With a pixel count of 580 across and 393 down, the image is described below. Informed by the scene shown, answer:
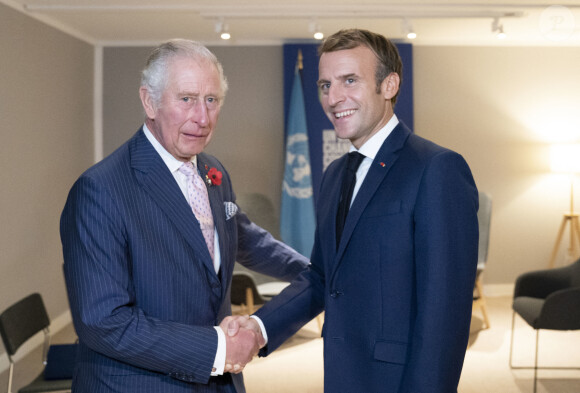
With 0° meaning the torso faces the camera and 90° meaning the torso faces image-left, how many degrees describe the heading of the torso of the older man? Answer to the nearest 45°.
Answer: approximately 315°

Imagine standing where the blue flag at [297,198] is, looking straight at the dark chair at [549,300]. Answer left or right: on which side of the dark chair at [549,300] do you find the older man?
right

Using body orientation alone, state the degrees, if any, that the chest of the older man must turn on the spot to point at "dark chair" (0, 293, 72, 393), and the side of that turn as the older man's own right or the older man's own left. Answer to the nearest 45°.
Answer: approximately 180°

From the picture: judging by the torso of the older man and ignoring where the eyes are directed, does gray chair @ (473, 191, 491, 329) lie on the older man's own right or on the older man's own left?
on the older man's own left

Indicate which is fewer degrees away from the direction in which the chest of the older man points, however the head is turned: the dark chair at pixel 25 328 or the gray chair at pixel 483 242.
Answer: the gray chair

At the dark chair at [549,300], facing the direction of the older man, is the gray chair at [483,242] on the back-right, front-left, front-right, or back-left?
back-right

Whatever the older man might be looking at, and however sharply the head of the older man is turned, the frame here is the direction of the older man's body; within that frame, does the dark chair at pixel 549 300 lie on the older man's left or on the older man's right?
on the older man's left
